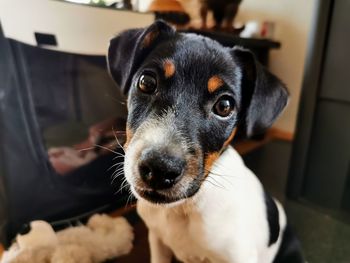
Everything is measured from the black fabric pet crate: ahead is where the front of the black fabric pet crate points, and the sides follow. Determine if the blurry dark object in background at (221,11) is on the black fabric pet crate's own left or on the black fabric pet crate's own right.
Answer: on the black fabric pet crate's own left

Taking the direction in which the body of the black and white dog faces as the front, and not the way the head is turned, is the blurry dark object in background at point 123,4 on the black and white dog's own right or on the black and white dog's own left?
on the black and white dog's own right

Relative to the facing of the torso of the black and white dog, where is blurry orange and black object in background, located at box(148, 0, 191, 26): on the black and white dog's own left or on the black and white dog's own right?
on the black and white dog's own right

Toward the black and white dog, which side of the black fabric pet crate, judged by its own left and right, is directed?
front

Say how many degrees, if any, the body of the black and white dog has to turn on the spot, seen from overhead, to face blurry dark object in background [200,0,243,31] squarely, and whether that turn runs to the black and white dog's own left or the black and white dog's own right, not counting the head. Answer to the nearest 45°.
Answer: approximately 135° to the black and white dog's own right

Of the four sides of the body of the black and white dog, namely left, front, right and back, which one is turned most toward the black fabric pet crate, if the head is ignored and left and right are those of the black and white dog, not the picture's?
right

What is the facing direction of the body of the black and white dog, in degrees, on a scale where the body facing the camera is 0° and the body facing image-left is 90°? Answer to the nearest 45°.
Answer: approximately 45°

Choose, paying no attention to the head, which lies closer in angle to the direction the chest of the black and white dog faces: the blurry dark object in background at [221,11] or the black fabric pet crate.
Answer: the black fabric pet crate

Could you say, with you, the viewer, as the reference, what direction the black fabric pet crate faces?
facing the viewer and to the right of the viewer

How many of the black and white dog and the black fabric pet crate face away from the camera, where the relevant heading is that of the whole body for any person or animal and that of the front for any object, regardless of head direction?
0
